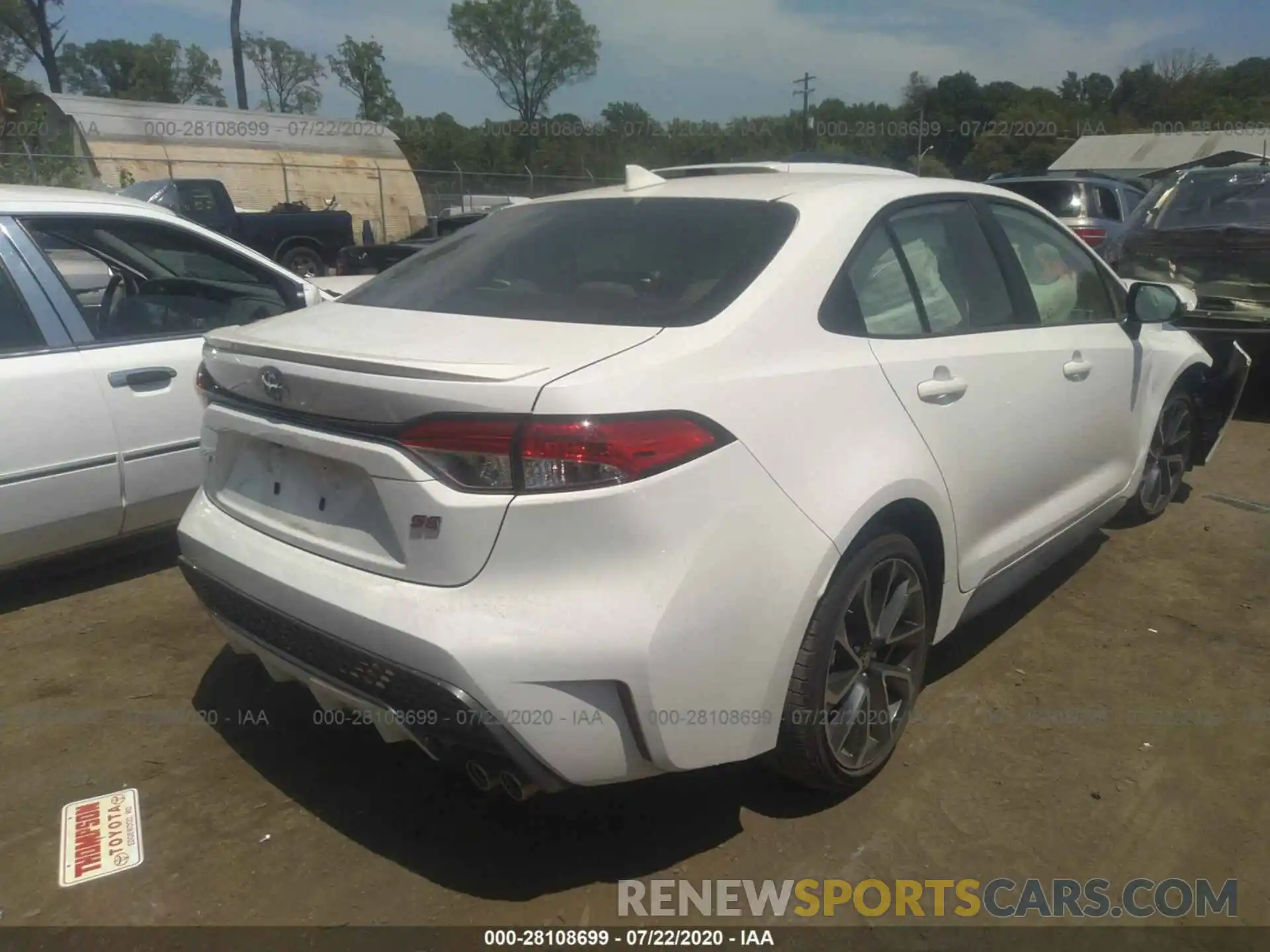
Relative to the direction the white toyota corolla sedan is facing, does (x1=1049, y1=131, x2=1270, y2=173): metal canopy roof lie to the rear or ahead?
ahead

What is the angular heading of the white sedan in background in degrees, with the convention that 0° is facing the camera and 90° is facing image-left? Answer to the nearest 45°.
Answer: approximately 270°

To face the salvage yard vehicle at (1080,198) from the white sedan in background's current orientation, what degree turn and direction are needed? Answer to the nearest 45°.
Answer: approximately 45° to its left

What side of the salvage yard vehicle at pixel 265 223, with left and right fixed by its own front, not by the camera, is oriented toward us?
left

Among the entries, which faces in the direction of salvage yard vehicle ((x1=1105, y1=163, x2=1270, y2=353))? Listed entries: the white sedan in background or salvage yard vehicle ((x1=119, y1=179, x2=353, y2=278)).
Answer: the white sedan in background

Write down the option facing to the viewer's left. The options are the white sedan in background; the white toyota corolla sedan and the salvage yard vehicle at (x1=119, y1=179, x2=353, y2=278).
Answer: the salvage yard vehicle

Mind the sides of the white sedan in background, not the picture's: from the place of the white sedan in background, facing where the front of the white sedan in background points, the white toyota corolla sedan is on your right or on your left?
on your right

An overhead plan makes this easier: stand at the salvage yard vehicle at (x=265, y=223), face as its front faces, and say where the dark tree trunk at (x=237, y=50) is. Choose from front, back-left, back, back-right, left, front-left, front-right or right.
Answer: right

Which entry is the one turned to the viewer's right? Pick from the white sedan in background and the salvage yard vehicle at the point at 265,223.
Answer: the white sedan in background

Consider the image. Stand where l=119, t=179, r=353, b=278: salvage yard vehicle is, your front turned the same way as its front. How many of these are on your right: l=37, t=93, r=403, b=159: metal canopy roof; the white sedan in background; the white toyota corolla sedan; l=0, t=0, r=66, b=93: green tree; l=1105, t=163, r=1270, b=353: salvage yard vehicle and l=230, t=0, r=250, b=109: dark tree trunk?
3

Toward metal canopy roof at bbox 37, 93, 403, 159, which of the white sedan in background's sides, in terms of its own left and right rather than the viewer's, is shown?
left

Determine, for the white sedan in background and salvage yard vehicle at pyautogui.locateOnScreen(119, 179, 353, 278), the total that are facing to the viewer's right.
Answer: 1

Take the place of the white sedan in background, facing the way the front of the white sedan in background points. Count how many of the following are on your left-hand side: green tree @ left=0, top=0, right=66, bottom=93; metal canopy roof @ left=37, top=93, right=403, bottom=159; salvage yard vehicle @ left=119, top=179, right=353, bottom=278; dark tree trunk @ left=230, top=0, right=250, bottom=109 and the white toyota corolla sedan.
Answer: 4

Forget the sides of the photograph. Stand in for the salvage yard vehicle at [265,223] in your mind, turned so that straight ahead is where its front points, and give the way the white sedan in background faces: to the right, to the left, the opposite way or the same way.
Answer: the opposite way

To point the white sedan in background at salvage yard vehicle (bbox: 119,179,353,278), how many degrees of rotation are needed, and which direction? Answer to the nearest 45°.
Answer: approximately 90° to its left

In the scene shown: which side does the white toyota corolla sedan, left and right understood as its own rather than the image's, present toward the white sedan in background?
left

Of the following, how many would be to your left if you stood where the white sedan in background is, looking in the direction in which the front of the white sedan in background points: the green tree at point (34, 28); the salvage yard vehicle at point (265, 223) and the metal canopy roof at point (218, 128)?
3
